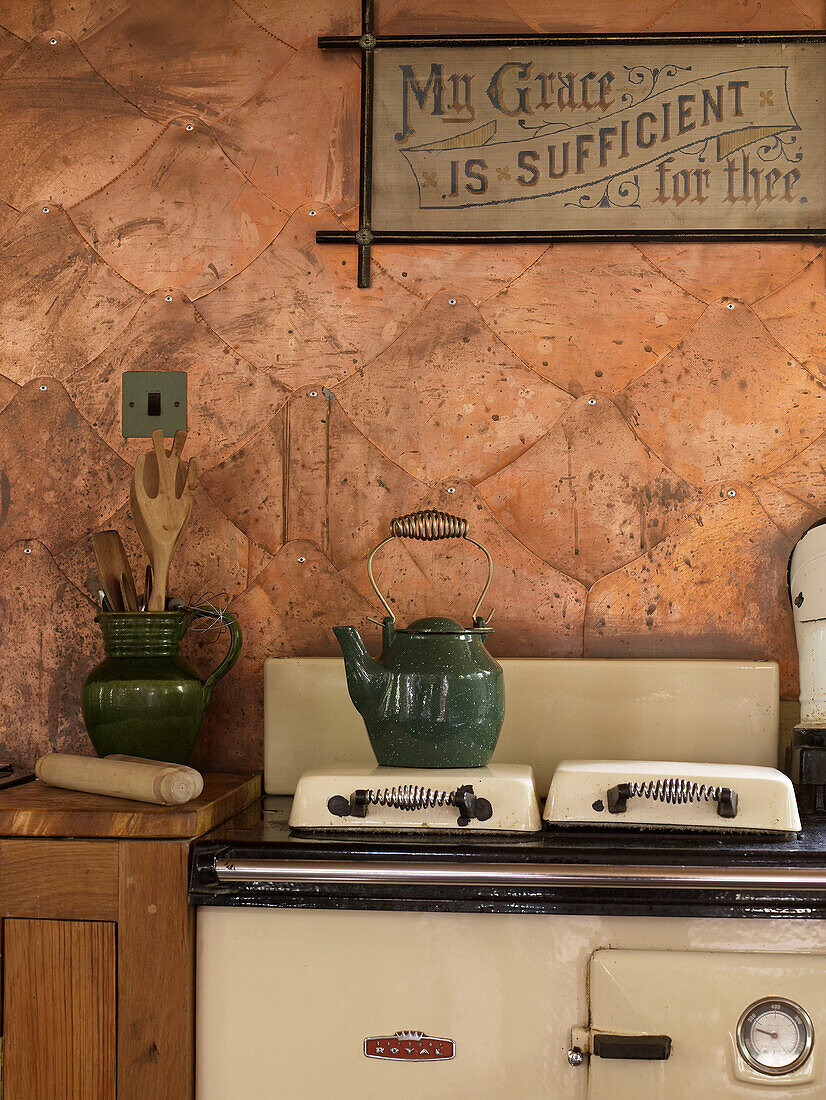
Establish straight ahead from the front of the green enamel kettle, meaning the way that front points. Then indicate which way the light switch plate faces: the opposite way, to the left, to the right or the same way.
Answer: to the left

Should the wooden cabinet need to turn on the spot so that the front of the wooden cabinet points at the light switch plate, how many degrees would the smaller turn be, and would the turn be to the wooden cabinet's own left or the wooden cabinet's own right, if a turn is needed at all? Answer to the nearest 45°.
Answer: approximately 180°

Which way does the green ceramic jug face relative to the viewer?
to the viewer's left

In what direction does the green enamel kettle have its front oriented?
to the viewer's left

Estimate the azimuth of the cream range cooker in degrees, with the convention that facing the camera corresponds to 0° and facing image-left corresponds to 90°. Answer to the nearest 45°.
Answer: approximately 0°
